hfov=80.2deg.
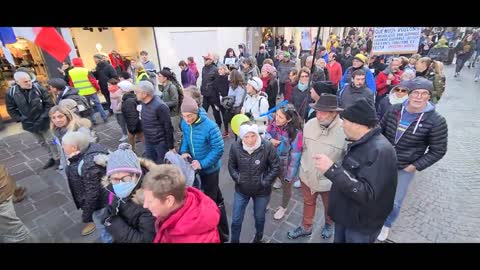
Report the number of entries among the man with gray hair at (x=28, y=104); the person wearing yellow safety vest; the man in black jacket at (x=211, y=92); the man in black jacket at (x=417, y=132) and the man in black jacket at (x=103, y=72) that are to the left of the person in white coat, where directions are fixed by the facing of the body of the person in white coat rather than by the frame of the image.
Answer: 1

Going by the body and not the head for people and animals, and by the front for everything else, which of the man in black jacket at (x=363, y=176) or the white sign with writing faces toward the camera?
the white sign with writing

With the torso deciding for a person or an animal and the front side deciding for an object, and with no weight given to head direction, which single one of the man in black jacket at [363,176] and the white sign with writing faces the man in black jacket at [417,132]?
the white sign with writing

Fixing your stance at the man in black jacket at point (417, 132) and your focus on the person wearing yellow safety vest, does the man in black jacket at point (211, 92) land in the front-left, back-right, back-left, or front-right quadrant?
front-right

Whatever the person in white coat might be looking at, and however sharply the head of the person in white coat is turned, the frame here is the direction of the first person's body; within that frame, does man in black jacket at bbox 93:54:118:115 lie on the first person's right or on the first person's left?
on the first person's right

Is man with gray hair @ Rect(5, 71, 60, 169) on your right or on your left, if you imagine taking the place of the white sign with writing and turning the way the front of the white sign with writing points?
on your right

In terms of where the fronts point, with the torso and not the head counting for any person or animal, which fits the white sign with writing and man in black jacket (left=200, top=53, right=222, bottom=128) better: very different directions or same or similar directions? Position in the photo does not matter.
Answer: same or similar directions

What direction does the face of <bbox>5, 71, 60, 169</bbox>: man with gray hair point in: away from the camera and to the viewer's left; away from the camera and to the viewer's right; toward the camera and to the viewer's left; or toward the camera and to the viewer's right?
toward the camera and to the viewer's right

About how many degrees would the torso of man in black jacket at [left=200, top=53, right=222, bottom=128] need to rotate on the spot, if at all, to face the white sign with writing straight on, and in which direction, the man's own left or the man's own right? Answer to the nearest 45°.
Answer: approximately 135° to the man's own left

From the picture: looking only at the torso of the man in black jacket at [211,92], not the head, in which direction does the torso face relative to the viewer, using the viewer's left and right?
facing the viewer and to the left of the viewer

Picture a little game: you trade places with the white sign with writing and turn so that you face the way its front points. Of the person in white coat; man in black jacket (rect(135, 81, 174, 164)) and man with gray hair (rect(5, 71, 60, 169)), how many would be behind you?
0

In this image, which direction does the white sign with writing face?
toward the camera

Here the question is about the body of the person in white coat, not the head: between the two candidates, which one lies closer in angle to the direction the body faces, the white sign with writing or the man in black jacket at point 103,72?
the man in black jacket

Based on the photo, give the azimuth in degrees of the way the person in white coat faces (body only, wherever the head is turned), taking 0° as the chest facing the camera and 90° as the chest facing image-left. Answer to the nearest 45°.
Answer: approximately 45°

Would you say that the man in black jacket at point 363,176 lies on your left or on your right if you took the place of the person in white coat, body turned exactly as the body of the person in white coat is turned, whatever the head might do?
on your left

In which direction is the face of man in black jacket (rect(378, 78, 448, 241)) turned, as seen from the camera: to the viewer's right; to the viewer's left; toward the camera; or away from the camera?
toward the camera
